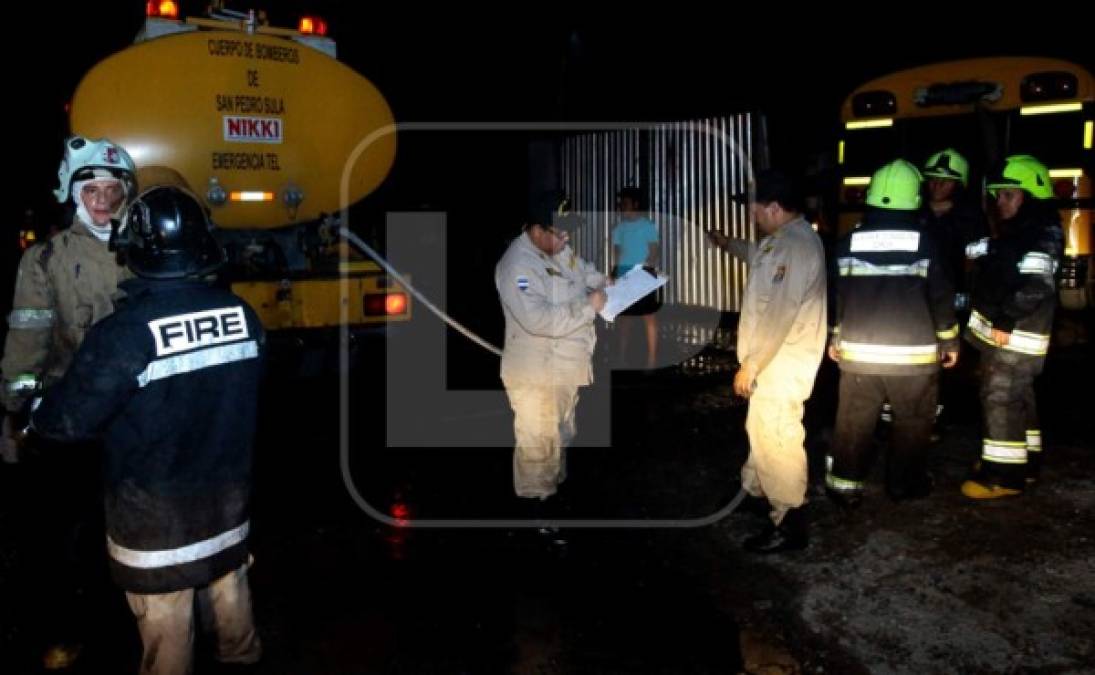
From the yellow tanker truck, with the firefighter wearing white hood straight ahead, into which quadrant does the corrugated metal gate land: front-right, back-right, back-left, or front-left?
back-left

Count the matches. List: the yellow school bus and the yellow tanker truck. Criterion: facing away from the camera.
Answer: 2

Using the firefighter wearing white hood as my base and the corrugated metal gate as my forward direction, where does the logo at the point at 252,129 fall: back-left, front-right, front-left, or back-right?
front-left

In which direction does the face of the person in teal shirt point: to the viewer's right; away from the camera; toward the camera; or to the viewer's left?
toward the camera

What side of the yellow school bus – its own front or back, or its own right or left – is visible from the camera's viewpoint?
back

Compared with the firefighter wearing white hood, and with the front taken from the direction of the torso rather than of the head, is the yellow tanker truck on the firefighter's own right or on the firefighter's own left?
on the firefighter's own left

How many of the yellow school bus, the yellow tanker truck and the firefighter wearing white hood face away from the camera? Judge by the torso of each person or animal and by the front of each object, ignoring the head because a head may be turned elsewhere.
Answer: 2

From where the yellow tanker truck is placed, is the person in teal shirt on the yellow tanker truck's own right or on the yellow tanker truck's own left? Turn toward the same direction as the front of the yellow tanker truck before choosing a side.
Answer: on the yellow tanker truck's own right

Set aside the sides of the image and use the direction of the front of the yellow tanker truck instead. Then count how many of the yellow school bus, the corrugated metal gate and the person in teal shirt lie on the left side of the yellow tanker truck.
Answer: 0

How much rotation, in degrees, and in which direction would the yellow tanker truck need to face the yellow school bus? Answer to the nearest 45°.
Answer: approximately 90° to its right

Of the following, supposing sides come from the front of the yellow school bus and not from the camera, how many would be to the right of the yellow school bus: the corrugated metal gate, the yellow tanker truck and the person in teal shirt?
0

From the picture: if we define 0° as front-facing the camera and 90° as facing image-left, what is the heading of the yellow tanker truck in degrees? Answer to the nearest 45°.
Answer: approximately 180°
